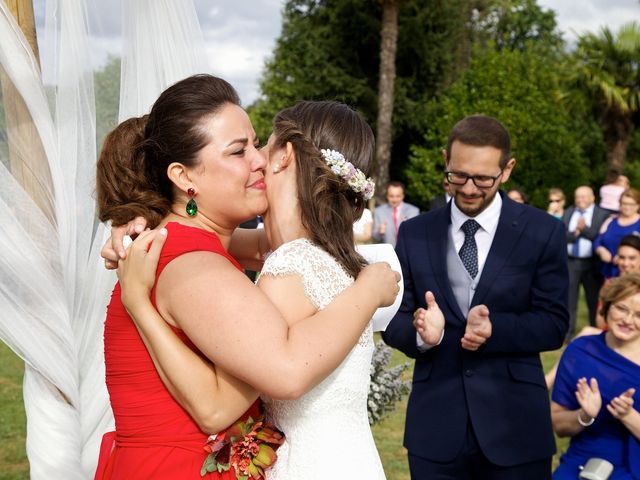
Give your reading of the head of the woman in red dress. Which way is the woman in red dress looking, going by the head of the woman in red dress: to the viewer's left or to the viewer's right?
to the viewer's right

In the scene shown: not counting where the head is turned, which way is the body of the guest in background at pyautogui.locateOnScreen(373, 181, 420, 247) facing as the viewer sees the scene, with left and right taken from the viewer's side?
facing the viewer

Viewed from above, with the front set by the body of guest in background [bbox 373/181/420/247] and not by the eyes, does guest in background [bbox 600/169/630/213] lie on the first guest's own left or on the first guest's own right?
on the first guest's own left

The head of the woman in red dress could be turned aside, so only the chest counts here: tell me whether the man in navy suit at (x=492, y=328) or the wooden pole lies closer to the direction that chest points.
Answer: the man in navy suit

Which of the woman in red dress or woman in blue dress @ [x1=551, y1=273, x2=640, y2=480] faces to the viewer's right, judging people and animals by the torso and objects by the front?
the woman in red dress

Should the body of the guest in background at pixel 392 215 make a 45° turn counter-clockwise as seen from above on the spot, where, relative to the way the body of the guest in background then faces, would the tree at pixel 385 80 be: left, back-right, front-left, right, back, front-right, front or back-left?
back-left

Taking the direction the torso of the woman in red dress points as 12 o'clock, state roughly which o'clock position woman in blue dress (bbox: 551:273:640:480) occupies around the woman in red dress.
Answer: The woman in blue dress is roughly at 11 o'clock from the woman in red dress.

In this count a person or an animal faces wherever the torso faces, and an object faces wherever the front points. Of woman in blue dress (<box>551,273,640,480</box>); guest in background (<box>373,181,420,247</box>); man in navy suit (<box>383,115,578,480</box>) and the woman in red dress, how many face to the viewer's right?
1

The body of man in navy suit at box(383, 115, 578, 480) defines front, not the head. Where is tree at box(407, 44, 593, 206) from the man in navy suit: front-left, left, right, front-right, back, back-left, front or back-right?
back

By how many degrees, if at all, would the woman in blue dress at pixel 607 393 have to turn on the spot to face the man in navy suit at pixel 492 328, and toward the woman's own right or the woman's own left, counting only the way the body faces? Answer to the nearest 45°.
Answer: approximately 45° to the woman's own right

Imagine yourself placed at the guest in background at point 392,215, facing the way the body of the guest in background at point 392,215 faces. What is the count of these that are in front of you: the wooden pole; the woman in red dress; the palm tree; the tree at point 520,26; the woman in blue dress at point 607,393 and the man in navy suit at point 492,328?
4

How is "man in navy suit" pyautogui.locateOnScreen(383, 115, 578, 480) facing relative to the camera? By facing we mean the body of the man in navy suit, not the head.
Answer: toward the camera

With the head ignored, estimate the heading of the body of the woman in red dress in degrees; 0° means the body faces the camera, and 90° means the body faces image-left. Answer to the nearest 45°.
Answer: approximately 270°

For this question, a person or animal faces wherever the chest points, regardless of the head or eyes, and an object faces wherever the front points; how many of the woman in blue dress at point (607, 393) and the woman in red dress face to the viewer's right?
1
